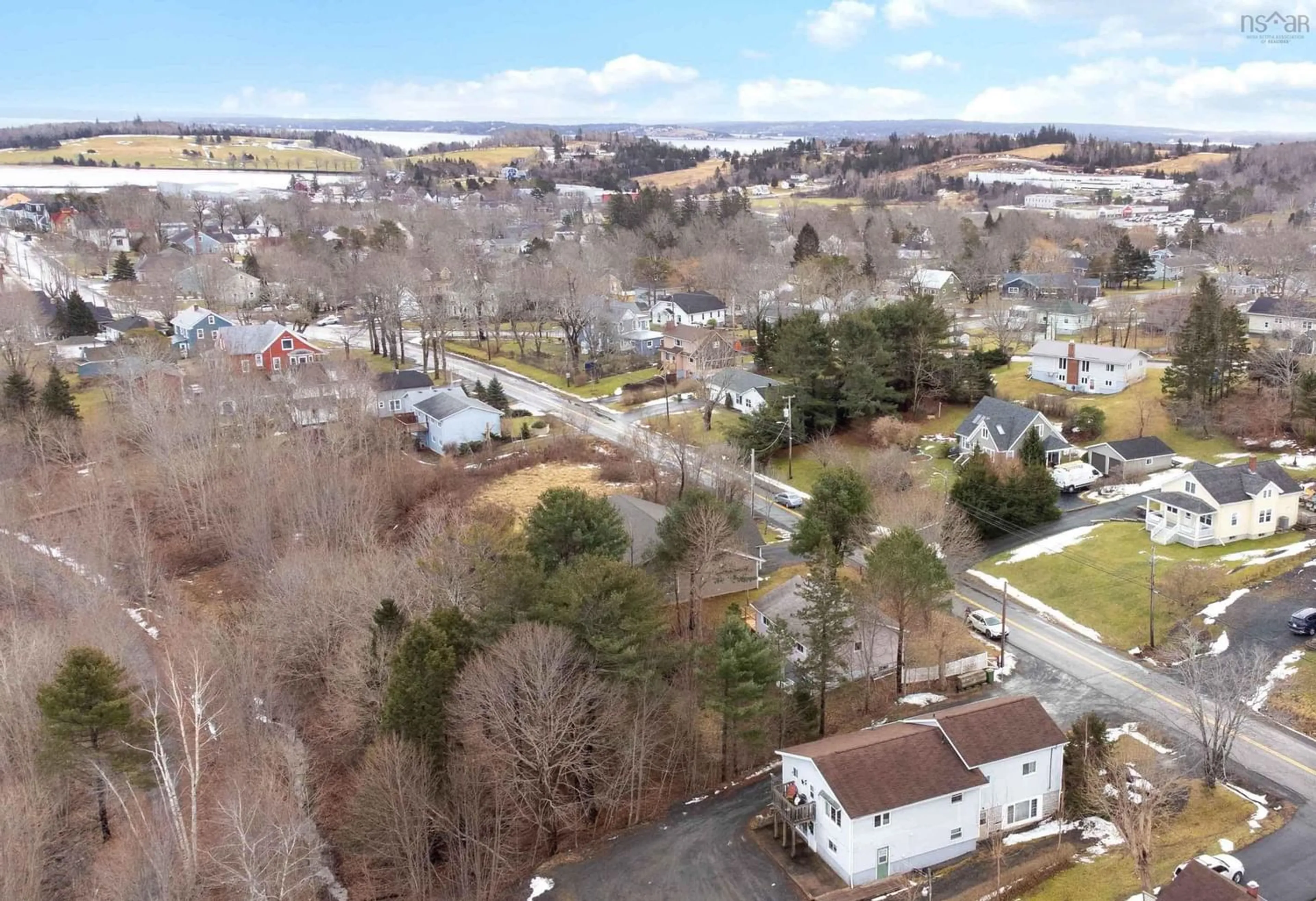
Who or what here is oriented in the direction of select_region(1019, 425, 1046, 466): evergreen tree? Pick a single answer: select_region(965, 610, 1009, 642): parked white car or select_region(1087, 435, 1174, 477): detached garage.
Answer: the detached garage

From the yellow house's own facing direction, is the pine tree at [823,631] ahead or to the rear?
ahead

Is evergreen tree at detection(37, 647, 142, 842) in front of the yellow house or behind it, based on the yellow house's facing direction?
in front

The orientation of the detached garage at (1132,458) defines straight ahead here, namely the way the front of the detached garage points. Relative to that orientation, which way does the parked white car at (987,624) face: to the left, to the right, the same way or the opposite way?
to the left

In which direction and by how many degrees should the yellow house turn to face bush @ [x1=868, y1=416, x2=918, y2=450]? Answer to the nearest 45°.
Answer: approximately 90° to its right

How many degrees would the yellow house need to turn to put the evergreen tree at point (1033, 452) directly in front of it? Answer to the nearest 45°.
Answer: approximately 90° to its right

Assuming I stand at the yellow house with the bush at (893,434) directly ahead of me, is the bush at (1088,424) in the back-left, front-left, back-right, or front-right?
front-right

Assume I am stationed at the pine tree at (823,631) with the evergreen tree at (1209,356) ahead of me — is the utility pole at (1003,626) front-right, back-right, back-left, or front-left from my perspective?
front-right

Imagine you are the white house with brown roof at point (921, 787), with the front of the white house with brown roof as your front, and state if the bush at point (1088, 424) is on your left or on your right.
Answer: on your left

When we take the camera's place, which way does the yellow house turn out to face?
facing the viewer and to the left of the viewer

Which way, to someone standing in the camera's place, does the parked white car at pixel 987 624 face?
facing the viewer and to the right of the viewer

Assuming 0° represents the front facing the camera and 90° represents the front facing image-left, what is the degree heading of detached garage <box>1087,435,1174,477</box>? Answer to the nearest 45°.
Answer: approximately 45°

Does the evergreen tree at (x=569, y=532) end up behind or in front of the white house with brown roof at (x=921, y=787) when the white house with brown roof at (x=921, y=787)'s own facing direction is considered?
behind

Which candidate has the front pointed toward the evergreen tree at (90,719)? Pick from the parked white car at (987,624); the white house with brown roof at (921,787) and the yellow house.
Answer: the yellow house

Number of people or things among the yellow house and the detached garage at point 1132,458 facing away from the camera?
0
